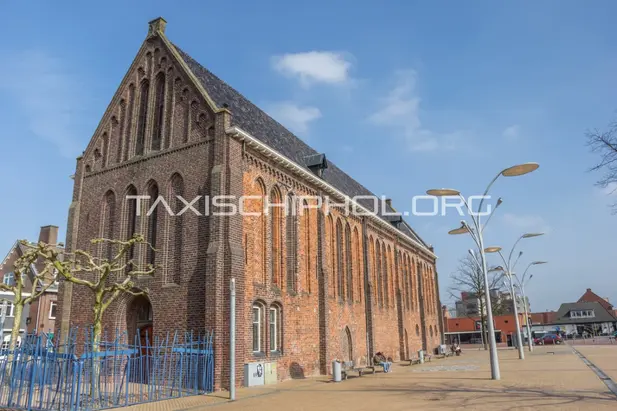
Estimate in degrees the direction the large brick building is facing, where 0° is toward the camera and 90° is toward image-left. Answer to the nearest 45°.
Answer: approximately 45°

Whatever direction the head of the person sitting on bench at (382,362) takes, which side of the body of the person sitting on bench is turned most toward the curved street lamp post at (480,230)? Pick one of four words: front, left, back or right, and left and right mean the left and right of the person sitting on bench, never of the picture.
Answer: front

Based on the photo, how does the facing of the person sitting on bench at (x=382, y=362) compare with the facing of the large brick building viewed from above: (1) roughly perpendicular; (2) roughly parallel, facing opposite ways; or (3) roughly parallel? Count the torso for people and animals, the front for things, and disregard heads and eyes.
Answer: roughly perpendicular

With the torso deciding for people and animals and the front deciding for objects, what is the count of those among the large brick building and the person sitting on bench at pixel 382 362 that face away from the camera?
0

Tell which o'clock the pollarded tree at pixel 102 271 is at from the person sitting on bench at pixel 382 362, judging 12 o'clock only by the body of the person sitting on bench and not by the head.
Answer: The pollarded tree is roughly at 3 o'clock from the person sitting on bench.

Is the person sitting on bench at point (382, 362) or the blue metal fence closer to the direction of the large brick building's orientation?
the blue metal fence

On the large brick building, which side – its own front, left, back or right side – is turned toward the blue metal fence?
front

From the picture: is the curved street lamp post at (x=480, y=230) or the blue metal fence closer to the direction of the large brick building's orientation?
the blue metal fence
